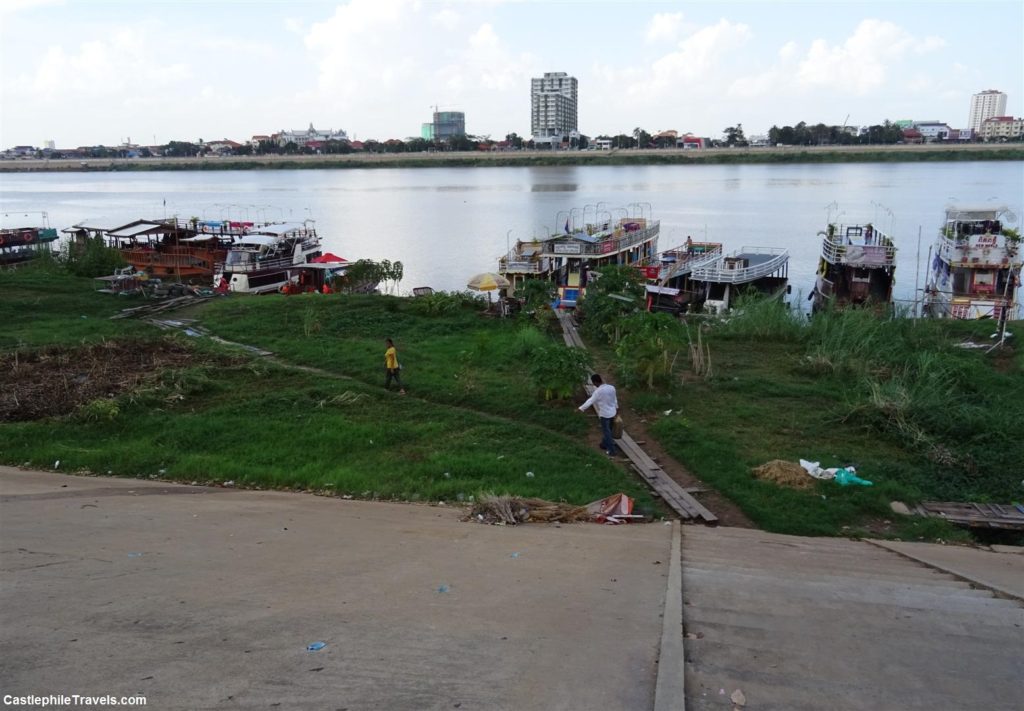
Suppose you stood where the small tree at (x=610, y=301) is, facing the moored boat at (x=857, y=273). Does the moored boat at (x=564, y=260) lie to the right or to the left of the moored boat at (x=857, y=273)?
left

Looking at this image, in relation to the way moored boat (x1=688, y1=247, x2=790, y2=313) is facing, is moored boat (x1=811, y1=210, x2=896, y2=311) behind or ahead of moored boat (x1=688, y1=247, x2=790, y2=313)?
behind

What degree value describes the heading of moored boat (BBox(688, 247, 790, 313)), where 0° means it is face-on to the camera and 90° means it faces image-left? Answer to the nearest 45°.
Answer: approximately 45°

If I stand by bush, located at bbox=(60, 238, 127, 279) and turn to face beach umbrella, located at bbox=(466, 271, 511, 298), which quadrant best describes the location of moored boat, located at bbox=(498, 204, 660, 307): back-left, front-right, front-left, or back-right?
front-left

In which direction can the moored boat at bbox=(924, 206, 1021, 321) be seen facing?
toward the camera

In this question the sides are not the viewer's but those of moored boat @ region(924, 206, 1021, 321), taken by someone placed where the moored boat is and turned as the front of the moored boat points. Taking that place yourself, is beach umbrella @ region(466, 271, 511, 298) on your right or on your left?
on your right

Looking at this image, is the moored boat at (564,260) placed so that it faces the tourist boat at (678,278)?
no

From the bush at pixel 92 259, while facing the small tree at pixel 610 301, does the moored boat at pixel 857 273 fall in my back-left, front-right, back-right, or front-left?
front-left

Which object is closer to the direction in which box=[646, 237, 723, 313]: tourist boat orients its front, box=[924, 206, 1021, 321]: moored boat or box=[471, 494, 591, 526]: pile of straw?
the pile of straw

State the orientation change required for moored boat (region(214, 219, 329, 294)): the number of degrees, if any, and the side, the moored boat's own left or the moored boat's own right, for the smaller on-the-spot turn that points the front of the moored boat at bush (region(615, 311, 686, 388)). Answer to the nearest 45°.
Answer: approximately 45° to the moored boat's own left

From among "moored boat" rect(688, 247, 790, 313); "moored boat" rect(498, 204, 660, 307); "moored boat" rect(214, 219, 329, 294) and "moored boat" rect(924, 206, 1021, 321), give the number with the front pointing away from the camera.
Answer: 0

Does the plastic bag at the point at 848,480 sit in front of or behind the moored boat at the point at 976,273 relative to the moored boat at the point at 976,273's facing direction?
in front

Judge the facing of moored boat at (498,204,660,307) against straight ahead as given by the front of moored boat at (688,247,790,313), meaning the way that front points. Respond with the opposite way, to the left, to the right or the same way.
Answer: the same way

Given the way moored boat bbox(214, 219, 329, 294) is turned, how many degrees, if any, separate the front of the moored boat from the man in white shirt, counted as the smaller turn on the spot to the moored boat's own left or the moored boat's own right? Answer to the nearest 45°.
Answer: approximately 45° to the moored boat's own left

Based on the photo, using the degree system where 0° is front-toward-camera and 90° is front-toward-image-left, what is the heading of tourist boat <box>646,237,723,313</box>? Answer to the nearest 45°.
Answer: approximately 45°

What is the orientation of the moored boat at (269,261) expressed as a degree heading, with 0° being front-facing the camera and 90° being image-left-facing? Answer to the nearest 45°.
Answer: approximately 45°
